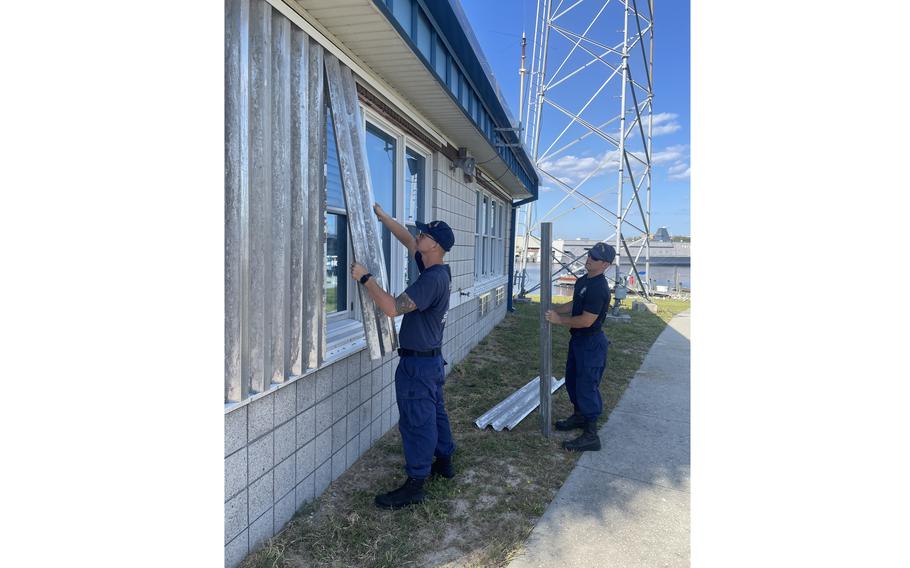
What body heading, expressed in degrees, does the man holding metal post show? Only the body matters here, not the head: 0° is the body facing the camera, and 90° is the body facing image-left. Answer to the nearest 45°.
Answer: approximately 90°
